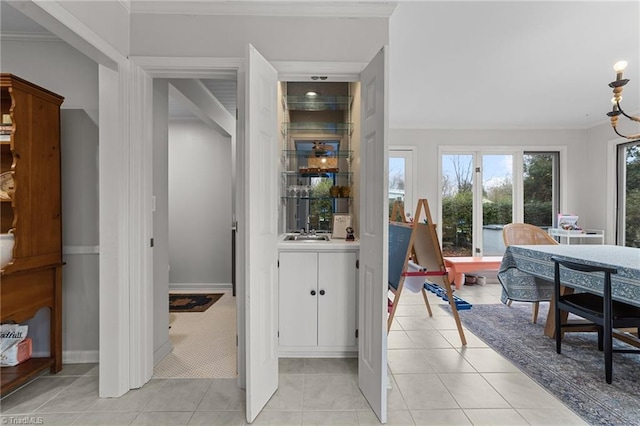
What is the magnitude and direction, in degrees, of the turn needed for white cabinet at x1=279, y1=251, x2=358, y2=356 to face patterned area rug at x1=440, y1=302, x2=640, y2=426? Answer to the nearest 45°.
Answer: approximately 90° to its left

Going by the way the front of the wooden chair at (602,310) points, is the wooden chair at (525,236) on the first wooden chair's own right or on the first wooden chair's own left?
on the first wooden chair's own left

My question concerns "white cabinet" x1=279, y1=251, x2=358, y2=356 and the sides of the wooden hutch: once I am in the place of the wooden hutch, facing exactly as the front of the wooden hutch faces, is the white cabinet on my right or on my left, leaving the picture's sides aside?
on my left

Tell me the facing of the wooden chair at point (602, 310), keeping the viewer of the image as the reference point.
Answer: facing away from the viewer and to the right of the viewer

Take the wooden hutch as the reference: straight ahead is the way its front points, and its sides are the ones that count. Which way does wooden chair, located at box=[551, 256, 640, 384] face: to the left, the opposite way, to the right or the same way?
to the left

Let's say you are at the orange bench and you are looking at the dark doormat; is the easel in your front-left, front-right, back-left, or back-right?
front-left

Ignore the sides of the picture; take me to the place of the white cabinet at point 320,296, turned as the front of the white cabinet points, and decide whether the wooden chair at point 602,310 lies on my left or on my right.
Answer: on my left

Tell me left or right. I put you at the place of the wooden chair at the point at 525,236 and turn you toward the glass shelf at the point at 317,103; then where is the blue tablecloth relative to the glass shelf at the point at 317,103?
left

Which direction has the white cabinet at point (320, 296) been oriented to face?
toward the camera

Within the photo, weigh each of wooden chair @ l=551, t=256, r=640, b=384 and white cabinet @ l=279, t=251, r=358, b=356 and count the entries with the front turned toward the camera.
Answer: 1
